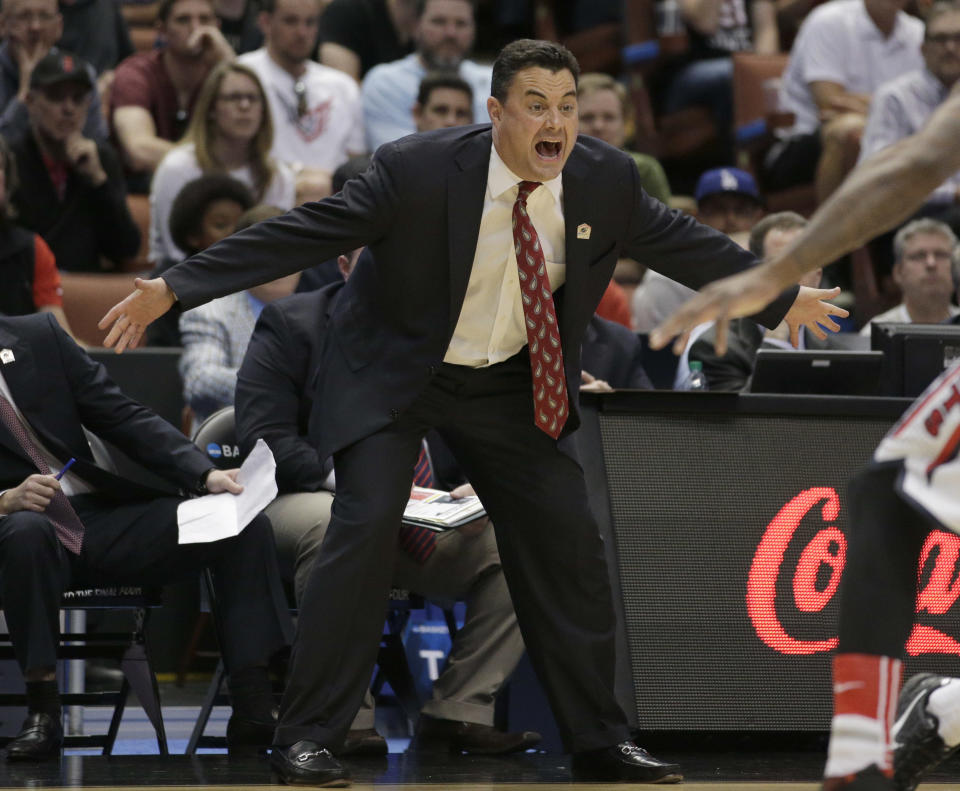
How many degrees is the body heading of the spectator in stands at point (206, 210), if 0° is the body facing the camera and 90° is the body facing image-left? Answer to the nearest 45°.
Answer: approximately 315°

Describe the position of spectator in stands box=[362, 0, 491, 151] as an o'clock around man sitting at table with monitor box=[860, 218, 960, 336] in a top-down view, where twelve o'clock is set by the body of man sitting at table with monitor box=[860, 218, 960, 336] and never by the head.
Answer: spectator in stands box=[362, 0, 491, 151] is roughly at 4 o'clock from man sitting at table with monitor box=[860, 218, 960, 336].

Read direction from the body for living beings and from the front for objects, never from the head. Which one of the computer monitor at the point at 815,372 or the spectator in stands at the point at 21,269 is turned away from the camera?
the computer monitor
